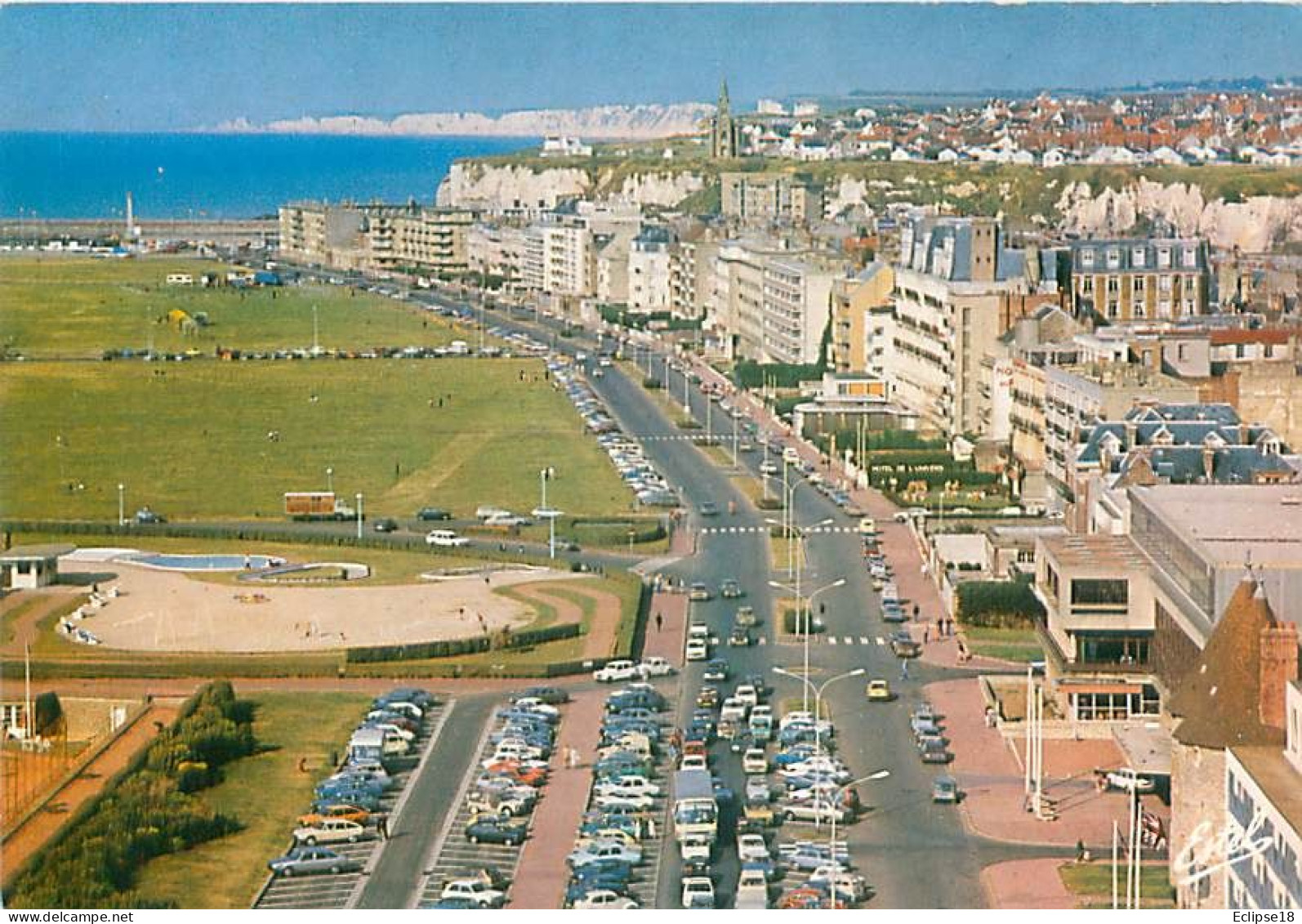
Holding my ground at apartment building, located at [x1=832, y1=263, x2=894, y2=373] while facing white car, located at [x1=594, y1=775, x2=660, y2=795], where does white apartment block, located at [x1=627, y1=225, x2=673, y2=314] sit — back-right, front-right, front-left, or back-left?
back-right

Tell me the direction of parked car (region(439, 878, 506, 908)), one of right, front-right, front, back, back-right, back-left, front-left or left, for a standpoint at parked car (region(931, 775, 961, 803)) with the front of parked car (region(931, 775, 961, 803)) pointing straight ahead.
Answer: back-left

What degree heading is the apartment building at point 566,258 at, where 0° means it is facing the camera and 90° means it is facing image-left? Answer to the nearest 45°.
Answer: approximately 45°

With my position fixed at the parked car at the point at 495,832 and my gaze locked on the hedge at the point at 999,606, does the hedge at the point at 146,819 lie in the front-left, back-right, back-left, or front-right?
back-left

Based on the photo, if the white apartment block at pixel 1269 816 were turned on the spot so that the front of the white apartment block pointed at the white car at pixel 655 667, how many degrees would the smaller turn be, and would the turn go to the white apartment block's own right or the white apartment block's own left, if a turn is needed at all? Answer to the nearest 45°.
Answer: approximately 90° to the white apartment block's own right

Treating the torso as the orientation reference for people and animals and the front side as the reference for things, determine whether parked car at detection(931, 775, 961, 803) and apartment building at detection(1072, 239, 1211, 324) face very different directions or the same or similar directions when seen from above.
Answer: very different directions

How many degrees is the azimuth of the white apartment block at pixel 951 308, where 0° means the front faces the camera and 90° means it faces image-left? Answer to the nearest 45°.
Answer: approximately 45°
